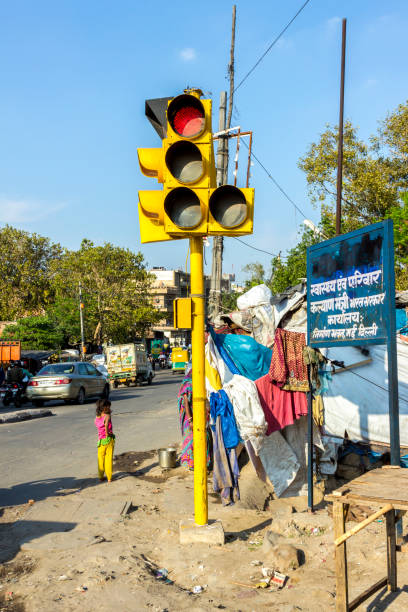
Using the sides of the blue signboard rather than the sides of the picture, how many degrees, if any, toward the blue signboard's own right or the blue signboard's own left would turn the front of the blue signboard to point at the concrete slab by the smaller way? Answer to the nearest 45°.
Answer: approximately 90° to the blue signboard's own right

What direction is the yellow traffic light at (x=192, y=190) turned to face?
toward the camera

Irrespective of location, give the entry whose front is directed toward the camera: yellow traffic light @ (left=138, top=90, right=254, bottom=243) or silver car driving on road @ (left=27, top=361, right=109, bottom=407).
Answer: the yellow traffic light

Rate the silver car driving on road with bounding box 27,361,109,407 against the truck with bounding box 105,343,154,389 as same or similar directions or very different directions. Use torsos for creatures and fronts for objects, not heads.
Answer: same or similar directions

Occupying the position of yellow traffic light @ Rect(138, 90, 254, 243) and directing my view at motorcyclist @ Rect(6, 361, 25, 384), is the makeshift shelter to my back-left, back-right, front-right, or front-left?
front-right
